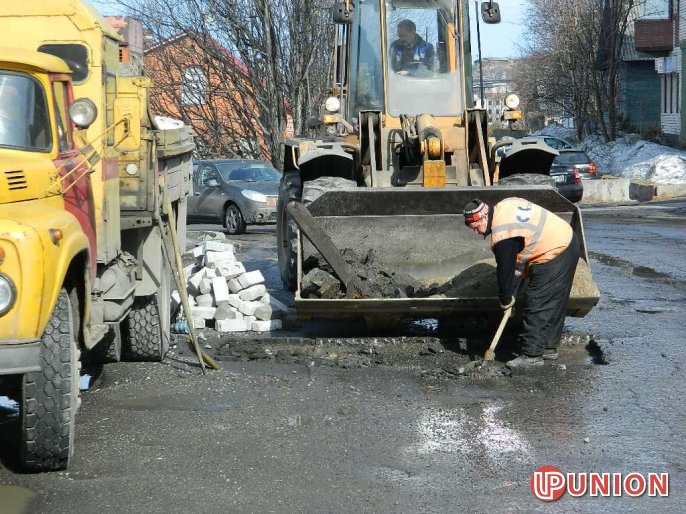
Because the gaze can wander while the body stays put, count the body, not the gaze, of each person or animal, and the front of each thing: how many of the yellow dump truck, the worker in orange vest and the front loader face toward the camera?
2

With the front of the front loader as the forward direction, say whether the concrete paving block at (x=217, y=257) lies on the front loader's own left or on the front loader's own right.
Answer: on the front loader's own right

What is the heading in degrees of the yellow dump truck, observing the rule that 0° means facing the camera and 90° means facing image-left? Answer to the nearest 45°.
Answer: approximately 0°

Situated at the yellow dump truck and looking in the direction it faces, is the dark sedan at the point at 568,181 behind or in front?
behind

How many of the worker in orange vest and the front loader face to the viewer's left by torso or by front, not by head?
1

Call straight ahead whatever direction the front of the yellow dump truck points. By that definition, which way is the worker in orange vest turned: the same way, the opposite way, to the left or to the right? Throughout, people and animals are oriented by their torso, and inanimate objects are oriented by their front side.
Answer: to the right

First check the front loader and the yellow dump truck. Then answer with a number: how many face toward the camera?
2

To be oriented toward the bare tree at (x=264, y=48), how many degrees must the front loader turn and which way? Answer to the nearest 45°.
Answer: approximately 180°

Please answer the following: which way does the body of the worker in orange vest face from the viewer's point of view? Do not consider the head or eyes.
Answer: to the viewer's left
